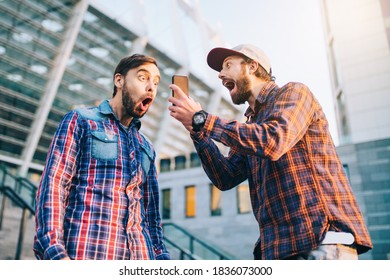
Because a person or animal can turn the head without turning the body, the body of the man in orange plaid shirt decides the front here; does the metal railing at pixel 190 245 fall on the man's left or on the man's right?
on the man's right

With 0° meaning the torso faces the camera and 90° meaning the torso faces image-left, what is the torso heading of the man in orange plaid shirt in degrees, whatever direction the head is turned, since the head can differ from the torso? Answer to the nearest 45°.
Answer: approximately 90°

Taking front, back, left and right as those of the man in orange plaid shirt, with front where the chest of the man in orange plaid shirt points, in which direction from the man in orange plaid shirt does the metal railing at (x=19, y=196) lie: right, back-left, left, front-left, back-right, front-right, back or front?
front-right

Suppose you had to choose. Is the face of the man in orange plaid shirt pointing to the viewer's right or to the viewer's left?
to the viewer's left

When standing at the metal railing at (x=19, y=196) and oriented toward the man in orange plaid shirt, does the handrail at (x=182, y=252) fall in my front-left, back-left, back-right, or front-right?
front-left
